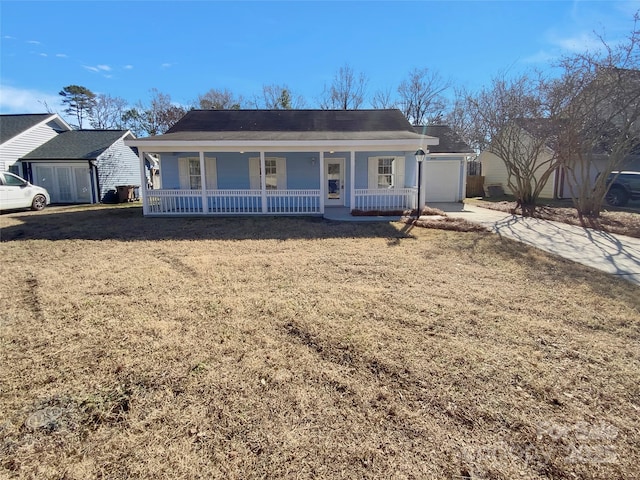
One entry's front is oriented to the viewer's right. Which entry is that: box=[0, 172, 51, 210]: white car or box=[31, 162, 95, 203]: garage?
the white car

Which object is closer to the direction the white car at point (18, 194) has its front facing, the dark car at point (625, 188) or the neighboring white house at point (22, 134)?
the dark car

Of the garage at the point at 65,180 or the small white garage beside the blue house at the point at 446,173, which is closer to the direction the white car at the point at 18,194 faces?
the small white garage beside the blue house

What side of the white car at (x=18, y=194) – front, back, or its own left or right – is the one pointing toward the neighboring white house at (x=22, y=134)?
left

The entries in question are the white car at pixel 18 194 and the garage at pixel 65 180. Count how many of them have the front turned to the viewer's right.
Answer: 1

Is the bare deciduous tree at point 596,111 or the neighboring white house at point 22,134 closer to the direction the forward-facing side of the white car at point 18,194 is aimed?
the bare deciduous tree

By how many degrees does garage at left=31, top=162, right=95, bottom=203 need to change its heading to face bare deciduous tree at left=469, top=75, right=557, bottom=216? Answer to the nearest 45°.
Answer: approximately 45° to its left

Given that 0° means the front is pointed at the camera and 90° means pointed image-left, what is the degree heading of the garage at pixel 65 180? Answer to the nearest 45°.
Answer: approximately 0°

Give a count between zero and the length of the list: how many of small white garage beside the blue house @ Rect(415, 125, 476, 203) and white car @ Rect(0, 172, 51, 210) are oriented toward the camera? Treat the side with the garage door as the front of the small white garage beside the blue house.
1

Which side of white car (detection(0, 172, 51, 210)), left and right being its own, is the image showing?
right

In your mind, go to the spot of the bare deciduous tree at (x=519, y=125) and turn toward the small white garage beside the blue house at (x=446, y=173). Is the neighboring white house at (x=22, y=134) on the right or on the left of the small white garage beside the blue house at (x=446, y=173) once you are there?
left

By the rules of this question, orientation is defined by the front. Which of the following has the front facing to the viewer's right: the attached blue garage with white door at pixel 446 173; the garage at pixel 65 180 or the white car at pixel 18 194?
the white car
